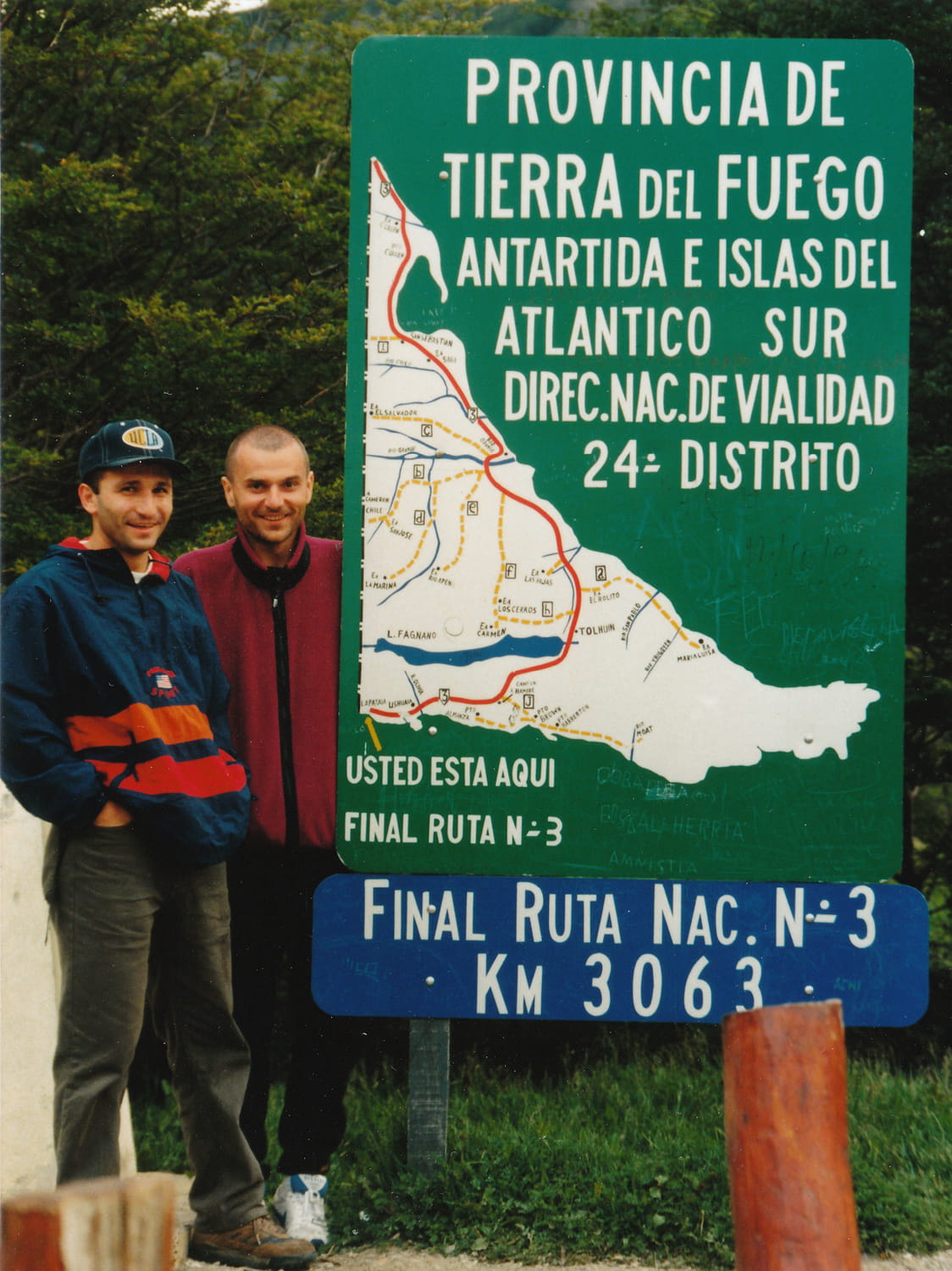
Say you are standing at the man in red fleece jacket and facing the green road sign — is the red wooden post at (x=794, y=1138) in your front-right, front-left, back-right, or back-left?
front-right

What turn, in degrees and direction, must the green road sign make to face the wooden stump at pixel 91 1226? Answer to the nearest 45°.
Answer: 0° — it already faces it

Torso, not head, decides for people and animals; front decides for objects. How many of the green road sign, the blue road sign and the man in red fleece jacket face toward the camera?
3

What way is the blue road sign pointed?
toward the camera

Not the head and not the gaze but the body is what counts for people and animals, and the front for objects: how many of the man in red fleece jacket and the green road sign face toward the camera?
2

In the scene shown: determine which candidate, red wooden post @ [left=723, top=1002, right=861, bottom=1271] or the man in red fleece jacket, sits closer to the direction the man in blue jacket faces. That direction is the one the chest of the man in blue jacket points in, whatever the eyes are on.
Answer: the red wooden post

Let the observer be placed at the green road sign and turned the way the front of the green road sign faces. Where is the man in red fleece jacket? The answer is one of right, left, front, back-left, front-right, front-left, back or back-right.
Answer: right

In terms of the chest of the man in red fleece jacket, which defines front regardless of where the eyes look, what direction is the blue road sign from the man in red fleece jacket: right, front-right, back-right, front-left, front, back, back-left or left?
left

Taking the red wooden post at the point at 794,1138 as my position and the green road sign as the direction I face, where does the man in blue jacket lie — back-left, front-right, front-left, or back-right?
front-left

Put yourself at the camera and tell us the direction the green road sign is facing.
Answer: facing the viewer

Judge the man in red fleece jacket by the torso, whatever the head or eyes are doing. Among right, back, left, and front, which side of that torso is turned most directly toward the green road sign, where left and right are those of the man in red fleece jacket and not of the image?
left

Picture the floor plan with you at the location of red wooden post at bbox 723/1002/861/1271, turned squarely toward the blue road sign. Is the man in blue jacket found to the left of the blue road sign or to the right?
left

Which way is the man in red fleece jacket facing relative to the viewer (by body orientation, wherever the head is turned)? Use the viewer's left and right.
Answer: facing the viewer

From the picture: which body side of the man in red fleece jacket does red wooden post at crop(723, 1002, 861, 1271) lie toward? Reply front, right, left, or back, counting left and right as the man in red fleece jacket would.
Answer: front
